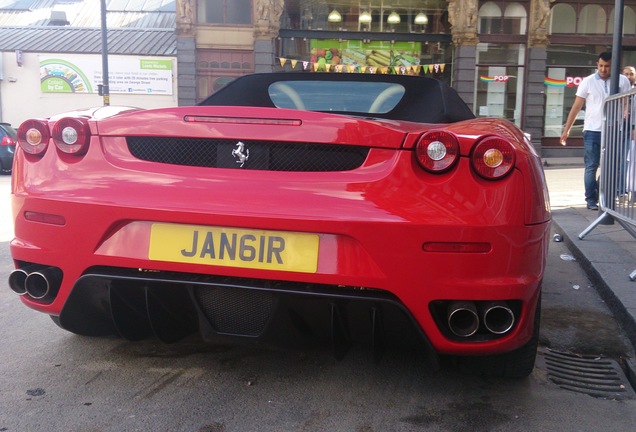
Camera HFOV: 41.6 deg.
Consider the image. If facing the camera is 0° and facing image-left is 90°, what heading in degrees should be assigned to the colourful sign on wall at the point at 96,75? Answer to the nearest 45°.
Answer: approximately 0°

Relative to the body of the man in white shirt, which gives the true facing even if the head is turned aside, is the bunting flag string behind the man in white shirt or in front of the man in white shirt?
behind

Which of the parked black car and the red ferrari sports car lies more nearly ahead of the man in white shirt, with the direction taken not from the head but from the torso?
the red ferrari sports car

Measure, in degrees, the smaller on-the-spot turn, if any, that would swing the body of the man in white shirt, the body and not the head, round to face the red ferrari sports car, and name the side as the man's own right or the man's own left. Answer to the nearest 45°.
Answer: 0° — they already face it

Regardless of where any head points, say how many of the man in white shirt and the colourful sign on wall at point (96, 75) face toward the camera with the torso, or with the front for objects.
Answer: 2

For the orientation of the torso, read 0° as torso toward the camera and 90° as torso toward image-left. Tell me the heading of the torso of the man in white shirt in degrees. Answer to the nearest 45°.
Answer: approximately 0°
